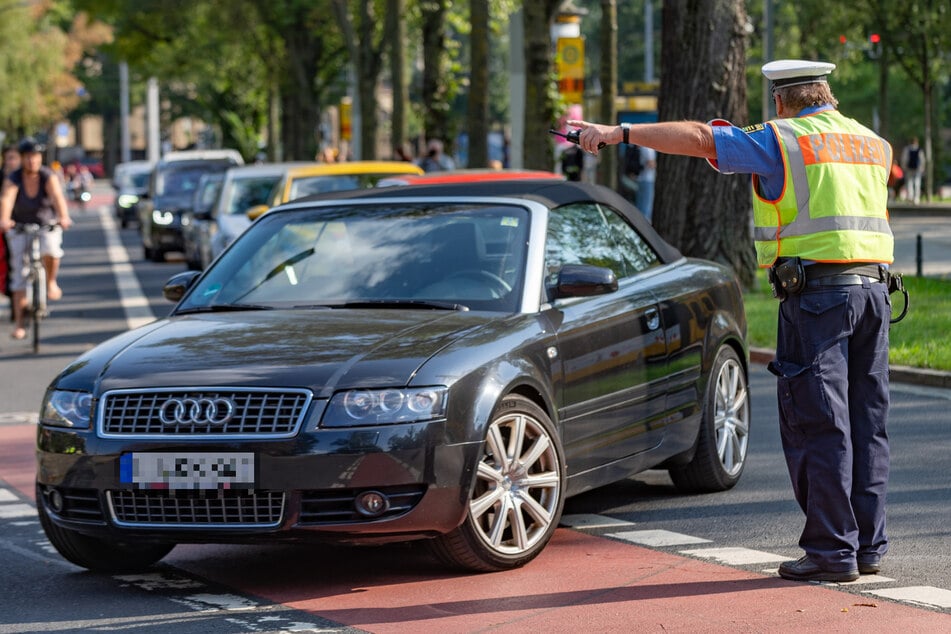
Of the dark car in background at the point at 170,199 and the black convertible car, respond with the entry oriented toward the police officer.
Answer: the dark car in background

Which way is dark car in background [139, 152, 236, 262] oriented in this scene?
toward the camera

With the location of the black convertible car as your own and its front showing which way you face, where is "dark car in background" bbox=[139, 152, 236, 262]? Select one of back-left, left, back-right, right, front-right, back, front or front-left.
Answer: back-right

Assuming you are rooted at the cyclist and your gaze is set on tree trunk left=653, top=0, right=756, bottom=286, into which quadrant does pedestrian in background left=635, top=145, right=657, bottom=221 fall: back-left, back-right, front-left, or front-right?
front-left

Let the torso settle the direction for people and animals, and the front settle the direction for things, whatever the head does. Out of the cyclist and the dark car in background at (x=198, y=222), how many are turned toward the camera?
2

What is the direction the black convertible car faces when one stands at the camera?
facing the viewer and to the left of the viewer

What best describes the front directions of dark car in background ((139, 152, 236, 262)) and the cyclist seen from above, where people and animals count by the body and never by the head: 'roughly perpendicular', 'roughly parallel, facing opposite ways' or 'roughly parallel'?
roughly parallel

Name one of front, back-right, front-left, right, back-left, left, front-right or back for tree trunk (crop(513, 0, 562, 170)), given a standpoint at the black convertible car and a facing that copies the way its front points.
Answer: back-right

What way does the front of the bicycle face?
toward the camera

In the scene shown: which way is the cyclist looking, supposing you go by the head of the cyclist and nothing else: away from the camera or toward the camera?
toward the camera

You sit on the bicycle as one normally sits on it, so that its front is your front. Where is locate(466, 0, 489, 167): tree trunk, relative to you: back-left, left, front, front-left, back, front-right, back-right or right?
back-left

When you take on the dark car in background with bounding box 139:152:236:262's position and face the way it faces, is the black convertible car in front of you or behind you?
in front

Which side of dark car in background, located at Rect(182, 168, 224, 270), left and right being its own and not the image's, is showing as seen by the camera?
front

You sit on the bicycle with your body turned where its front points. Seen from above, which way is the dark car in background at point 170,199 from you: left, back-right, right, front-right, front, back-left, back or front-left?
back

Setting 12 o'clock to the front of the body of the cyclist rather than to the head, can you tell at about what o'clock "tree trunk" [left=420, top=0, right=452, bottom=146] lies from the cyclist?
The tree trunk is roughly at 7 o'clock from the cyclist.

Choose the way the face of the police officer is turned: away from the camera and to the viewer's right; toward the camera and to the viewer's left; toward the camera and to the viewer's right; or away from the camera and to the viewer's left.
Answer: away from the camera and to the viewer's left
